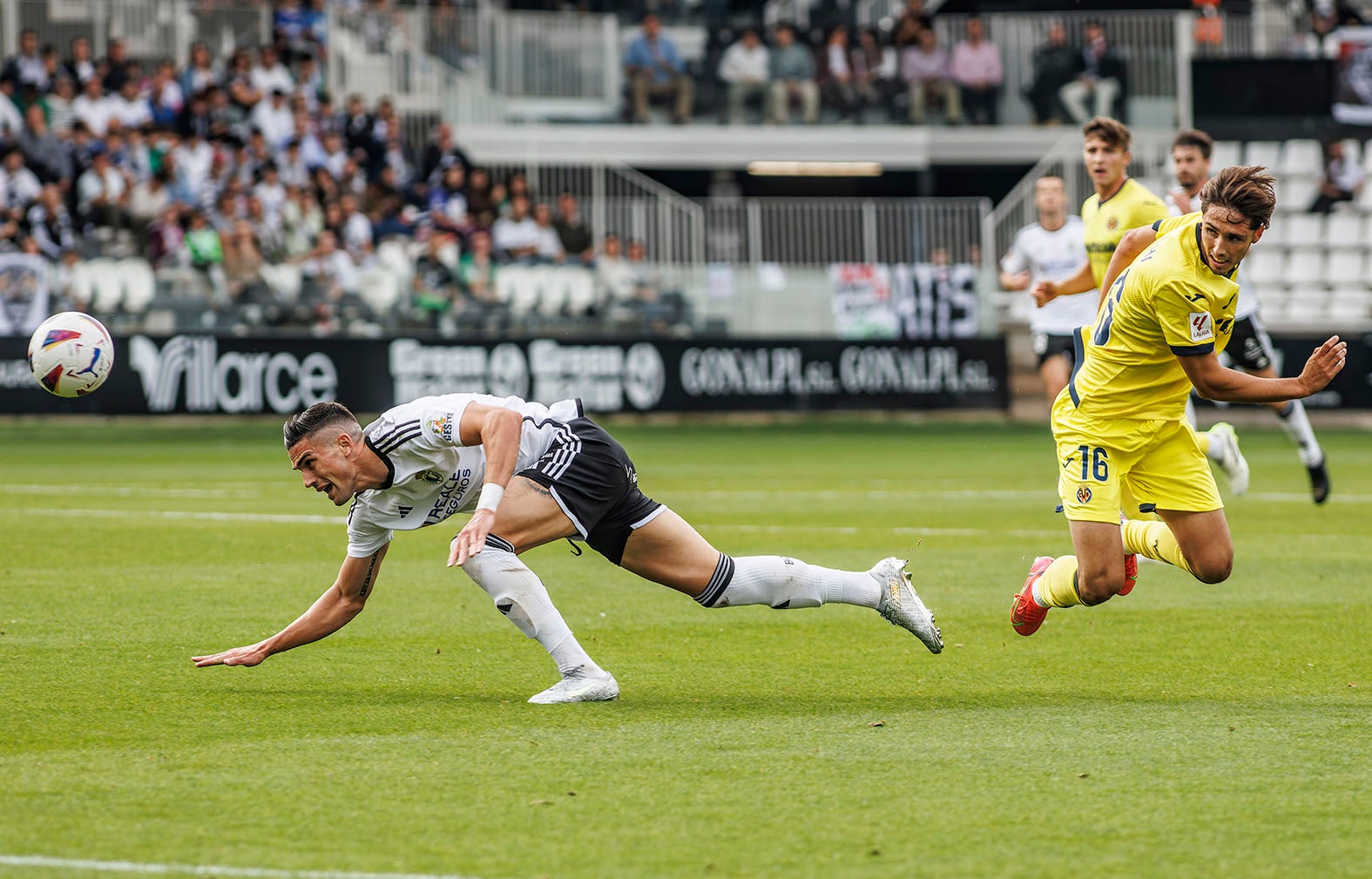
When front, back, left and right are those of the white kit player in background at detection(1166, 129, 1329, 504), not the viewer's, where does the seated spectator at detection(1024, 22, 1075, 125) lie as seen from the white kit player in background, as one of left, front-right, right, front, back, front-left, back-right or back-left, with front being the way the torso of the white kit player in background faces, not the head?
back-right

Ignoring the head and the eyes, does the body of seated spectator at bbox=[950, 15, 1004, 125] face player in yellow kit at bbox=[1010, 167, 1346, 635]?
yes

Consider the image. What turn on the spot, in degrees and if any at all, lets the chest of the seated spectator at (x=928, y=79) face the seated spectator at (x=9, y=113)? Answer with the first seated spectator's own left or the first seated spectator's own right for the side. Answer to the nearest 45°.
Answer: approximately 45° to the first seated spectator's own right

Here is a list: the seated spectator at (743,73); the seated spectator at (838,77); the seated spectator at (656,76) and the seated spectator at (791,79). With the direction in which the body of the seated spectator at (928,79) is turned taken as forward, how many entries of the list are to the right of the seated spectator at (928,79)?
4

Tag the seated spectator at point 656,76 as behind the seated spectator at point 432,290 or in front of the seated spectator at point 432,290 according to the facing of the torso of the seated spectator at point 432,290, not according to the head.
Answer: behind

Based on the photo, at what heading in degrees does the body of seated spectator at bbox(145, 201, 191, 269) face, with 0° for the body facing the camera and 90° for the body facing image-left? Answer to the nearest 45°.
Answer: approximately 315°

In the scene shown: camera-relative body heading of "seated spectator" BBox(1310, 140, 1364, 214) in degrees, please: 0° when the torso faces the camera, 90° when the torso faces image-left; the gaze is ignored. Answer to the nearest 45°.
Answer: approximately 45°

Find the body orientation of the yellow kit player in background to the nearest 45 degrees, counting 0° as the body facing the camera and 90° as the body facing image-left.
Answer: approximately 45°

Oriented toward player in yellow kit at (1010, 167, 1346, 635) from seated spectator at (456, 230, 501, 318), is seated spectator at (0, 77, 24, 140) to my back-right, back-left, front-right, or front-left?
back-right

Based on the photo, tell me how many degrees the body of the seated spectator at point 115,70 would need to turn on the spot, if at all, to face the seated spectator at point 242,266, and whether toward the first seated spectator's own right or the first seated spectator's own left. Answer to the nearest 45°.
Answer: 0° — they already face them

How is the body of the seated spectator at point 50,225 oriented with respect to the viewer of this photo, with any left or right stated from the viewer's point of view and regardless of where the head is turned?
facing the viewer and to the right of the viewer
